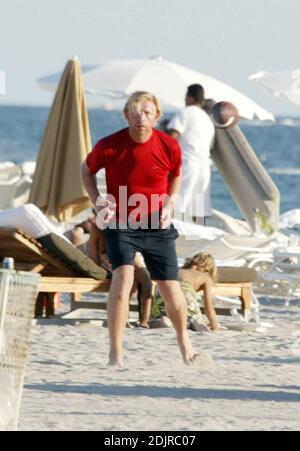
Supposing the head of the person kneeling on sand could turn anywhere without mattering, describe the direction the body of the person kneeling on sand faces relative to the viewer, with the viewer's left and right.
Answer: facing to the right of the viewer

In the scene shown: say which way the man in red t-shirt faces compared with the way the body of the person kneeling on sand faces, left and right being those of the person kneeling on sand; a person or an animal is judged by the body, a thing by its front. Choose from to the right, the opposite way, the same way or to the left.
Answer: to the right

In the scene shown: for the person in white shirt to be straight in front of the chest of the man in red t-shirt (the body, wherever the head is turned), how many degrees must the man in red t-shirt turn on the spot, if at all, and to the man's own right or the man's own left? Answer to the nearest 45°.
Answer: approximately 180°

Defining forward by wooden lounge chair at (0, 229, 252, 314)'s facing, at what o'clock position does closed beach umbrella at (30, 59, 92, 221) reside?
The closed beach umbrella is roughly at 9 o'clock from the wooden lounge chair.

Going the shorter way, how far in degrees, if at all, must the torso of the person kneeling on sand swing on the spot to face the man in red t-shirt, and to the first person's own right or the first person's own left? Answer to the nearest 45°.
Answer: approximately 90° to the first person's own right

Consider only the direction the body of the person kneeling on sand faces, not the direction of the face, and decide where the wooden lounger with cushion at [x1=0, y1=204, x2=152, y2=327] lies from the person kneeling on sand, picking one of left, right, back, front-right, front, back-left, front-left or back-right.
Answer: back

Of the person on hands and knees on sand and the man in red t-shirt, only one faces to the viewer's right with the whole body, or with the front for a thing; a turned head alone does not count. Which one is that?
the person on hands and knees on sand

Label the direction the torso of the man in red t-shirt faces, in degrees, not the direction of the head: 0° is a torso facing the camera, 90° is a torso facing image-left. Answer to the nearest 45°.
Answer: approximately 0°

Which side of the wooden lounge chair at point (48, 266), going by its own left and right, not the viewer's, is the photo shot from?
right
